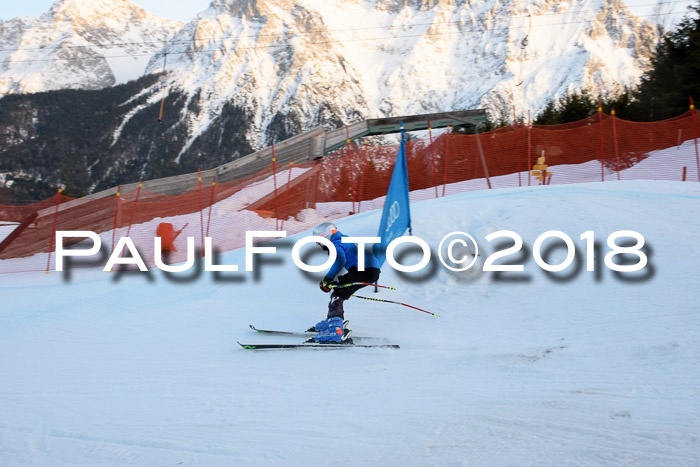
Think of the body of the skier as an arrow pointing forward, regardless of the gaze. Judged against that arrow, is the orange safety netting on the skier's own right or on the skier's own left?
on the skier's own right

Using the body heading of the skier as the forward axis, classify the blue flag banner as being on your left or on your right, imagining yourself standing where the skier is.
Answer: on your right

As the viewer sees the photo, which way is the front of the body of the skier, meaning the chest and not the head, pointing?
to the viewer's left

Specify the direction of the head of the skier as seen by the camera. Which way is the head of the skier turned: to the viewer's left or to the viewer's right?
to the viewer's left

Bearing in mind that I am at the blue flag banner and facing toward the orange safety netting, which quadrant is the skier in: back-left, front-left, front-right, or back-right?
back-left
